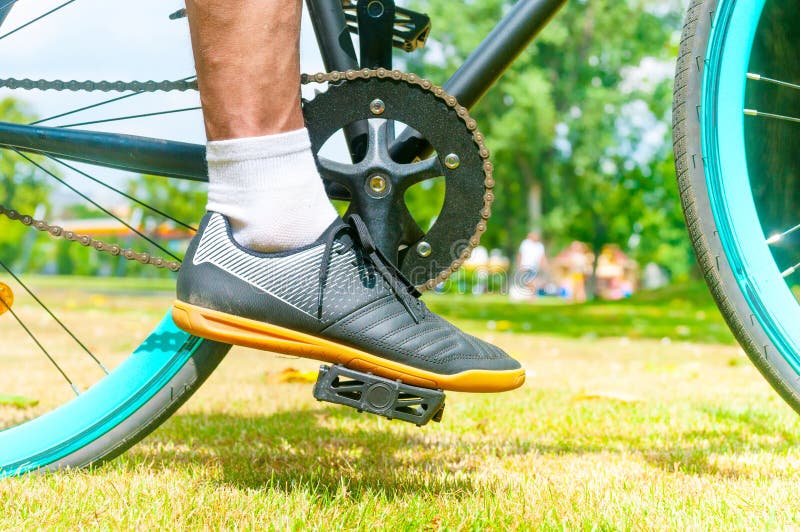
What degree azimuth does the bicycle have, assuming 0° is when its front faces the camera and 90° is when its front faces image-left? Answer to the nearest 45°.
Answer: approximately 270°
